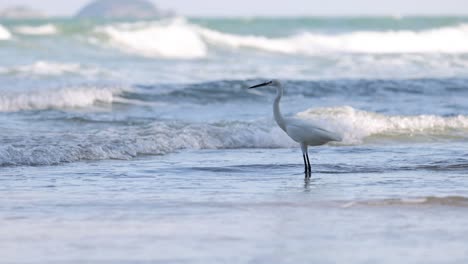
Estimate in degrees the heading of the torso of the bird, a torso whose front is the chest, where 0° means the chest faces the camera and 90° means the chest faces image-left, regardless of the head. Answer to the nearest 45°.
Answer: approximately 90°

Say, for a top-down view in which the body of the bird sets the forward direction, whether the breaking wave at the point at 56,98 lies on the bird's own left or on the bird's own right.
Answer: on the bird's own right

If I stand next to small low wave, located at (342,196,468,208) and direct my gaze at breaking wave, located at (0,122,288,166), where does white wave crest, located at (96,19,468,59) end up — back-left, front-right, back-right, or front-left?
front-right

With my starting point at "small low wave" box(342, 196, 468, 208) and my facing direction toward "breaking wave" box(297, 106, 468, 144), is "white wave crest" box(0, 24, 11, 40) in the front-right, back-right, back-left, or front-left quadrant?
front-left

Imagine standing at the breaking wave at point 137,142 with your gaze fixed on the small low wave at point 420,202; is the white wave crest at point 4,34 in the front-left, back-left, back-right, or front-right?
back-left

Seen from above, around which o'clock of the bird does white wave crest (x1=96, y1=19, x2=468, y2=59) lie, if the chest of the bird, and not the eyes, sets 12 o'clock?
The white wave crest is roughly at 3 o'clock from the bird.

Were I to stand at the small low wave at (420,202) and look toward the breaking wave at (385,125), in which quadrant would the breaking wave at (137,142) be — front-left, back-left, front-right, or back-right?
front-left

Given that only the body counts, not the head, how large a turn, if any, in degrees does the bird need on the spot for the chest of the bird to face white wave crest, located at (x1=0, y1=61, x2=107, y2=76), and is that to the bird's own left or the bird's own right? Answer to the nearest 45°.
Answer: approximately 45° to the bird's own right

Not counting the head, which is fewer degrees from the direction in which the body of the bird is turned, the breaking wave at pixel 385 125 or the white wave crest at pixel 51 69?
the white wave crest

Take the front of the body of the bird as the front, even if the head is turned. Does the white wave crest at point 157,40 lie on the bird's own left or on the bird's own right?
on the bird's own right
